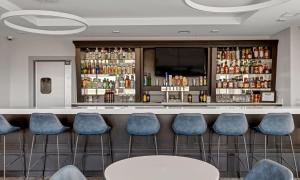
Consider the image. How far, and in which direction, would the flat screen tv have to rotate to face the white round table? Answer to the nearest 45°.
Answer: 0° — it already faces it

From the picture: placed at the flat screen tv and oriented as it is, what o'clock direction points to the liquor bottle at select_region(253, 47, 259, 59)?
The liquor bottle is roughly at 9 o'clock from the flat screen tv.

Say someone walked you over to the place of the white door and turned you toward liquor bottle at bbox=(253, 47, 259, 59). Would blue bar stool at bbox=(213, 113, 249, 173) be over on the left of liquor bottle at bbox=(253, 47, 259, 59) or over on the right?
right

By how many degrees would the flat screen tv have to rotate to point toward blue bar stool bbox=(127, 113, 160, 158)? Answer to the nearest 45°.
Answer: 0° — it already faces it

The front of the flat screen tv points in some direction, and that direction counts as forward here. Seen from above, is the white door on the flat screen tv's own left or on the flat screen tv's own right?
on the flat screen tv's own right
